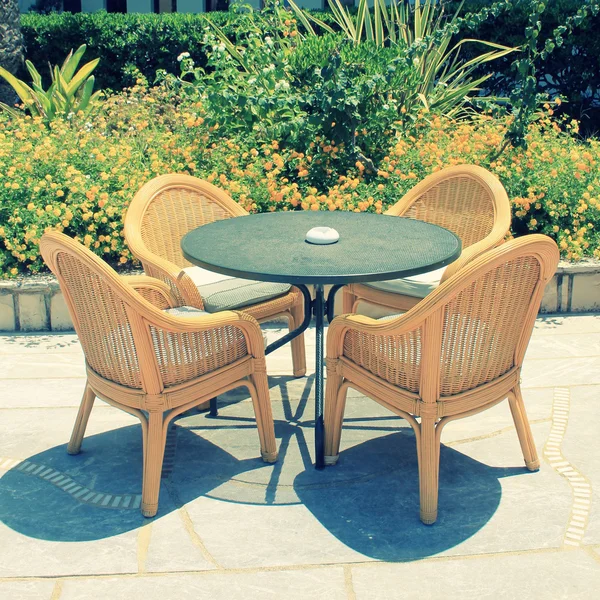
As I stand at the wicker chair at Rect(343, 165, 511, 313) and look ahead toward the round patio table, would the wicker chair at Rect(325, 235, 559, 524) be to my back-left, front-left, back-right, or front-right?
front-left

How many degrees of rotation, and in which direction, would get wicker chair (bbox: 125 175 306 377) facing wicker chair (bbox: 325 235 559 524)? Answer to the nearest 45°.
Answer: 0° — it already faces it

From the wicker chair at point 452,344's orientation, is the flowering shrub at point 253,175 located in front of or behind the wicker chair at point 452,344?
in front

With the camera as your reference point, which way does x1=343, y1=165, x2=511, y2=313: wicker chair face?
facing the viewer and to the left of the viewer

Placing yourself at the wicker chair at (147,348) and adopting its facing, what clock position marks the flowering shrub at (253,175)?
The flowering shrub is roughly at 11 o'clock from the wicker chair.

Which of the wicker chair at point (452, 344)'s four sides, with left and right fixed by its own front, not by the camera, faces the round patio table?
front

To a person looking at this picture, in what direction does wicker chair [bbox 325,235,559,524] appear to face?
facing away from the viewer and to the left of the viewer

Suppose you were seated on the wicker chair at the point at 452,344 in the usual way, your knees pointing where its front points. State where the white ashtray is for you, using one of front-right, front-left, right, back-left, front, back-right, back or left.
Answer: front

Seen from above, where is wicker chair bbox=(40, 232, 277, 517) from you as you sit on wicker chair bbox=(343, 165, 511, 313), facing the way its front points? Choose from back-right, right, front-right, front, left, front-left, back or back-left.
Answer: front

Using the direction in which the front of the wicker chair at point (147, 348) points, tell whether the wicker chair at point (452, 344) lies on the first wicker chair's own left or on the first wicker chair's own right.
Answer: on the first wicker chair's own right

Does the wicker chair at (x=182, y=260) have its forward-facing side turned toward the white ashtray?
yes

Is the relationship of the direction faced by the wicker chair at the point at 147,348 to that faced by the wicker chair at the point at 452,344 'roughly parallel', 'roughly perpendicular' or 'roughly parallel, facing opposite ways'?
roughly perpendicular

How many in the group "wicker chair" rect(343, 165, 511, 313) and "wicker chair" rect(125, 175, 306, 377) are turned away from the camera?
0

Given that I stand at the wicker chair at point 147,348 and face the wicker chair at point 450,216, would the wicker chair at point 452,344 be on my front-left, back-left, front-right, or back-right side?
front-right

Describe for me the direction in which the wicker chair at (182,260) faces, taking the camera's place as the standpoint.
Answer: facing the viewer and to the right of the viewer

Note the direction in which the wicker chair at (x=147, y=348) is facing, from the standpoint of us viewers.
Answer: facing away from the viewer and to the right of the viewer

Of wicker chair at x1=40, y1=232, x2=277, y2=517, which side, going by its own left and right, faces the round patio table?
front

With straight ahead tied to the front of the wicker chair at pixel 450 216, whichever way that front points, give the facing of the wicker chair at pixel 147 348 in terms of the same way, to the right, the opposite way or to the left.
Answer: the opposite way

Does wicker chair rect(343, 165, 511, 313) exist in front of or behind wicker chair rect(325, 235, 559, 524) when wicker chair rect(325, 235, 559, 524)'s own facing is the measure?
in front
